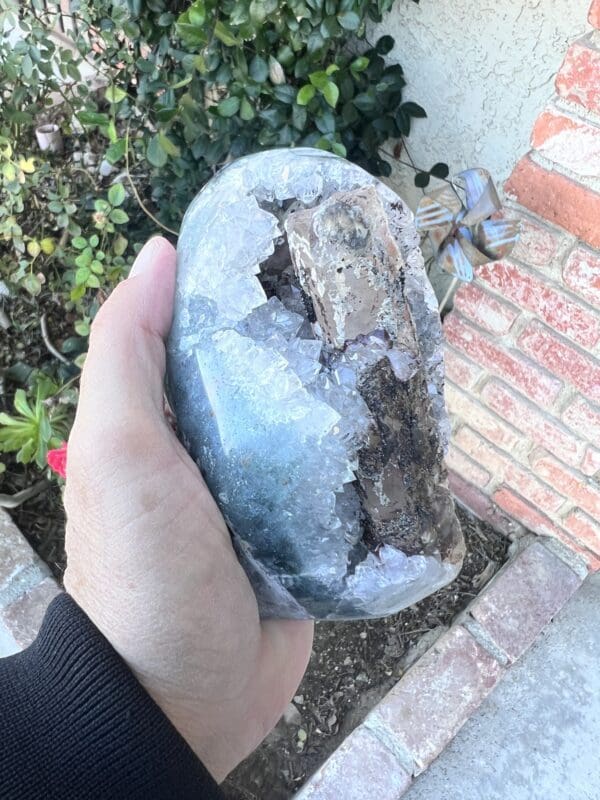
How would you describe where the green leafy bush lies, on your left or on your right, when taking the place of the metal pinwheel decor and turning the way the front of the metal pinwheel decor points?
on your right

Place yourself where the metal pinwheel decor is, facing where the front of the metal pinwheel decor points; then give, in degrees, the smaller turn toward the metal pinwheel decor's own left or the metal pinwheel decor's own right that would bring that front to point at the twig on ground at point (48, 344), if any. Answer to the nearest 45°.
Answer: approximately 90° to the metal pinwheel decor's own right

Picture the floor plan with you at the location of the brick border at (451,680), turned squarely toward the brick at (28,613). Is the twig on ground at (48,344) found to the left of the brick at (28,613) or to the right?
right

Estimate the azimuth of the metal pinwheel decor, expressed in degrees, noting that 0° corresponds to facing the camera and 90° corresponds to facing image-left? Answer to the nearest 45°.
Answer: approximately 0°
